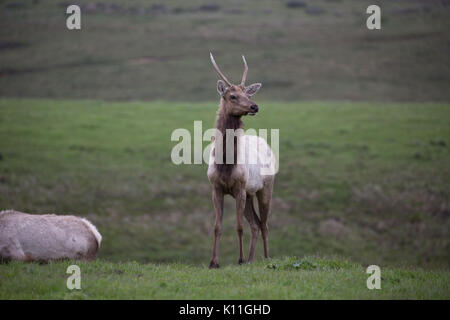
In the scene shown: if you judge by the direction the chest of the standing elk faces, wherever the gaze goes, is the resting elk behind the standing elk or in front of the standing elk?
in front

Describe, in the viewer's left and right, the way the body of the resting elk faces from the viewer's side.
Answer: facing to the left of the viewer

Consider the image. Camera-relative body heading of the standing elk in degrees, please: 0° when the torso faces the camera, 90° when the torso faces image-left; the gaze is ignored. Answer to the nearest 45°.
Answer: approximately 45°

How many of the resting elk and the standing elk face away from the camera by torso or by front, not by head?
0

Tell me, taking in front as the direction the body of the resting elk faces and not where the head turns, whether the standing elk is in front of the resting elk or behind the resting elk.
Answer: behind
